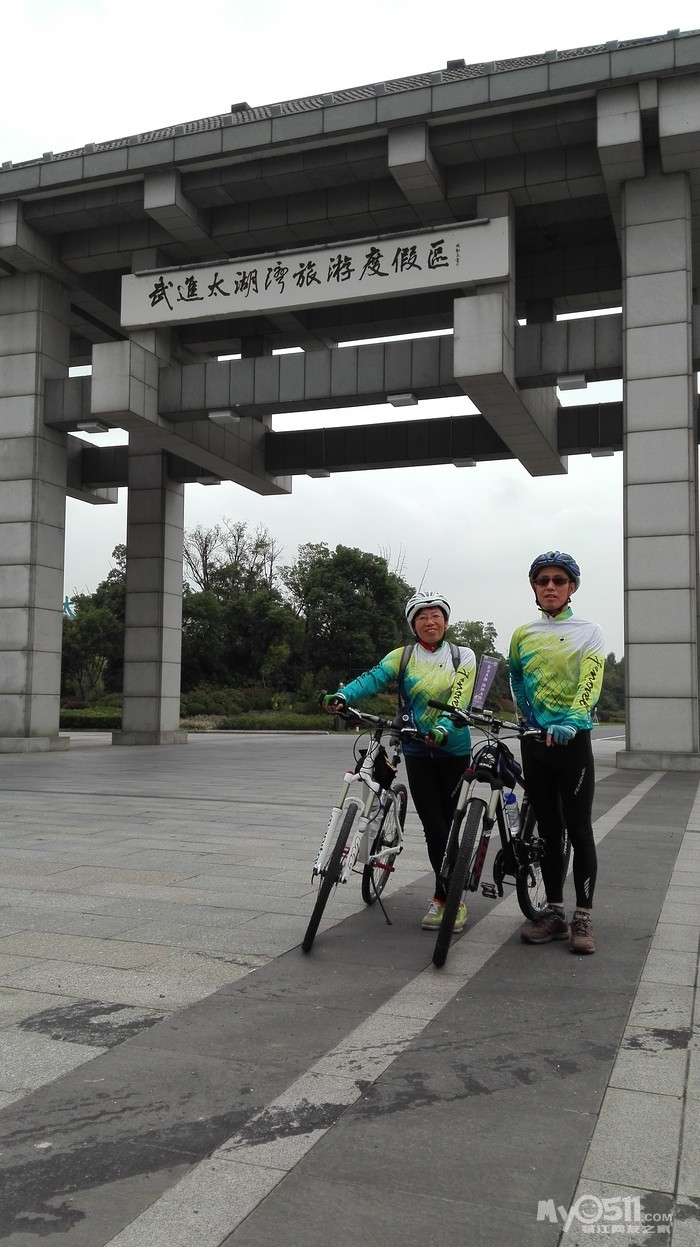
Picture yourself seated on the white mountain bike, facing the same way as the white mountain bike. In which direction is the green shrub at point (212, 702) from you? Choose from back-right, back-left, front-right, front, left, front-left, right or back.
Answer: back-right

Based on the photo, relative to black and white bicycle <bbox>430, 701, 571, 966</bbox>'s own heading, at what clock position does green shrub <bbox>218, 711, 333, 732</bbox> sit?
The green shrub is roughly at 4 o'clock from the black and white bicycle.

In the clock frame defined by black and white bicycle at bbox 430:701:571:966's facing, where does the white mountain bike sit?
The white mountain bike is roughly at 2 o'clock from the black and white bicycle.

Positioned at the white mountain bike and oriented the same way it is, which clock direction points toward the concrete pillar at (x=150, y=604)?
The concrete pillar is roughly at 4 o'clock from the white mountain bike.

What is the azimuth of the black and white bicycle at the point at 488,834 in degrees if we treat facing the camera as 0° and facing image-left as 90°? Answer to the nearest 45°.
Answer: approximately 45°

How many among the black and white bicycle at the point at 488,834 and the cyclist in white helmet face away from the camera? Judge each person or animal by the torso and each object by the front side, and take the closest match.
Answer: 0

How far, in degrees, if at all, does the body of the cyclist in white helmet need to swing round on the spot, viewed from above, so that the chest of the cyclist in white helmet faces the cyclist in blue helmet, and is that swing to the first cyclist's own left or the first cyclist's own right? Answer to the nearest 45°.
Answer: approximately 45° to the first cyclist's own left

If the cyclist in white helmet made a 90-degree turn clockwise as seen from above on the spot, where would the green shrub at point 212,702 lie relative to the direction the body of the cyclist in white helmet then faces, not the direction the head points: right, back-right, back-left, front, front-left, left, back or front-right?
right

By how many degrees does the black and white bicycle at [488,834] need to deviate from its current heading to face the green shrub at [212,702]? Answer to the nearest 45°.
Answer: approximately 135° to its right

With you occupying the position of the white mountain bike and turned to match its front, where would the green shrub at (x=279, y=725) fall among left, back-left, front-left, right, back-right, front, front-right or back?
back-right

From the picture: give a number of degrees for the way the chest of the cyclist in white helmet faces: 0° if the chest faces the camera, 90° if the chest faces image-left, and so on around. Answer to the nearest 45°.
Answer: approximately 0°
